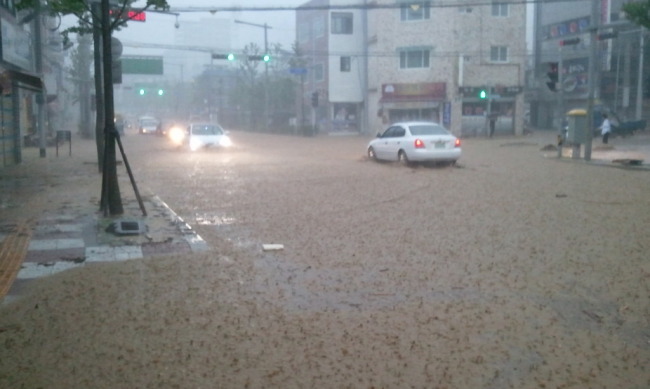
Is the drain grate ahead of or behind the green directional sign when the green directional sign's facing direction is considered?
ahead

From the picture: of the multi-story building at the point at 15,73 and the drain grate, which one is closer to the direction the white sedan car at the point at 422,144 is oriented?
the multi-story building

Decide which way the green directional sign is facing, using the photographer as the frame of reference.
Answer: facing the viewer

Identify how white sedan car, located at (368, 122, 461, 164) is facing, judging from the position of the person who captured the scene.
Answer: facing away from the viewer and to the left of the viewer

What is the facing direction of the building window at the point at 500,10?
toward the camera

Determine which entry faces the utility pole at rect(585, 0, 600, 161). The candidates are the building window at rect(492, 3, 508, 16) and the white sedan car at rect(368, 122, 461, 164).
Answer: the building window

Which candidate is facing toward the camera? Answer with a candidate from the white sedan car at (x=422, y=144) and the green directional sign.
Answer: the green directional sign

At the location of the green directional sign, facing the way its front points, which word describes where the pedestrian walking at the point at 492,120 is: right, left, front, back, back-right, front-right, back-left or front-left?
left

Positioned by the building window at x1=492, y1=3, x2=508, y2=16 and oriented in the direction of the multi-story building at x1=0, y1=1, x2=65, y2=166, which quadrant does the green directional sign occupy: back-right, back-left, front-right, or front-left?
front-right

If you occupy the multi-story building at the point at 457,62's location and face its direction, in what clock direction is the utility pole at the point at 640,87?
The utility pole is roughly at 9 o'clock from the multi-story building.

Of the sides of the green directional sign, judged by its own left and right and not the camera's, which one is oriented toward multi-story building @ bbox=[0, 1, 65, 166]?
front

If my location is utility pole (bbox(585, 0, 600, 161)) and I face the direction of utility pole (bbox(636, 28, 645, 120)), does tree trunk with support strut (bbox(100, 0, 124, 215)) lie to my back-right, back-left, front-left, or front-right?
back-left

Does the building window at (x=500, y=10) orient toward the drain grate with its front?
yes

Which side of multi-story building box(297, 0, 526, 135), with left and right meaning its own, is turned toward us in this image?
front

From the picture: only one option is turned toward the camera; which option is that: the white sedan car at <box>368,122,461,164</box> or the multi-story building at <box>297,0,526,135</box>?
the multi-story building

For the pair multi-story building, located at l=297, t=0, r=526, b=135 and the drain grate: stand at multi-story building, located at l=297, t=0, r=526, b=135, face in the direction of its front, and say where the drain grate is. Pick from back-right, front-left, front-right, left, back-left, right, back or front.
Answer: front
